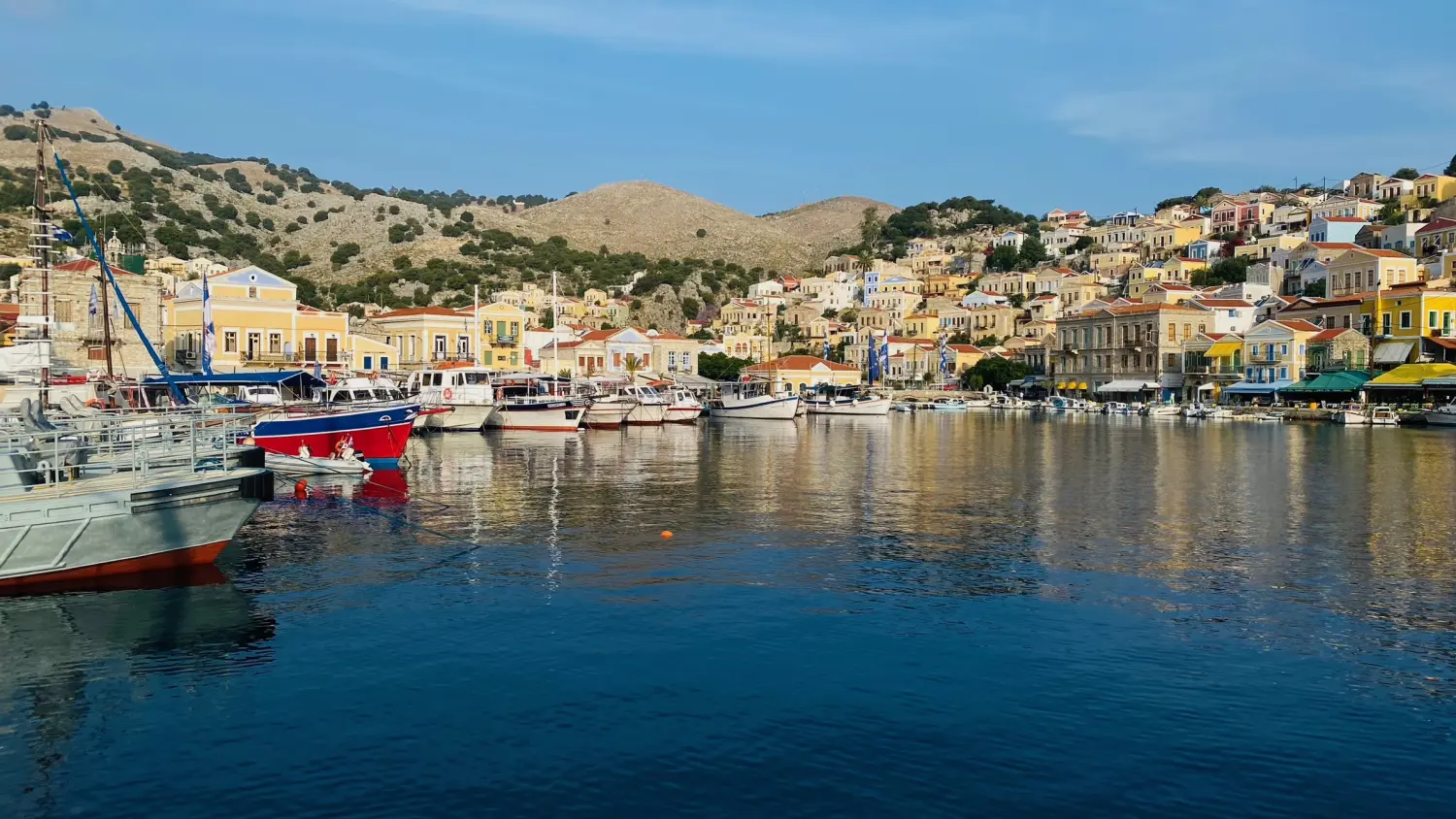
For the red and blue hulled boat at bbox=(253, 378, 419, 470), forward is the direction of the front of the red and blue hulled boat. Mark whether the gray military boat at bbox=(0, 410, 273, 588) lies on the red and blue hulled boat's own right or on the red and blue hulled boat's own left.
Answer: on the red and blue hulled boat's own right

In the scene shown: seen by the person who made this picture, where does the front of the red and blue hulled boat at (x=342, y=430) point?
facing the viewer and to the right of the viewer

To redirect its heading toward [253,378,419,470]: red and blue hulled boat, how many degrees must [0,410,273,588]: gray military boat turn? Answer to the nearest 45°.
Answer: approximately 90° to its left

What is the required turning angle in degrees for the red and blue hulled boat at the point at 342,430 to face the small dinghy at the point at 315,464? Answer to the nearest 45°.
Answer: approximately 45° to its right

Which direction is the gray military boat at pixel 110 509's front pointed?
to the viewer's right

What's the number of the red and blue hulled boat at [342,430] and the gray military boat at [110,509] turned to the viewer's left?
0

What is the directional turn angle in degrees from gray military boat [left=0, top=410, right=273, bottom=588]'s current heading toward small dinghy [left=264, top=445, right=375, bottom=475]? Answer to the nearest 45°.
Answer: approximately 90° to its left
